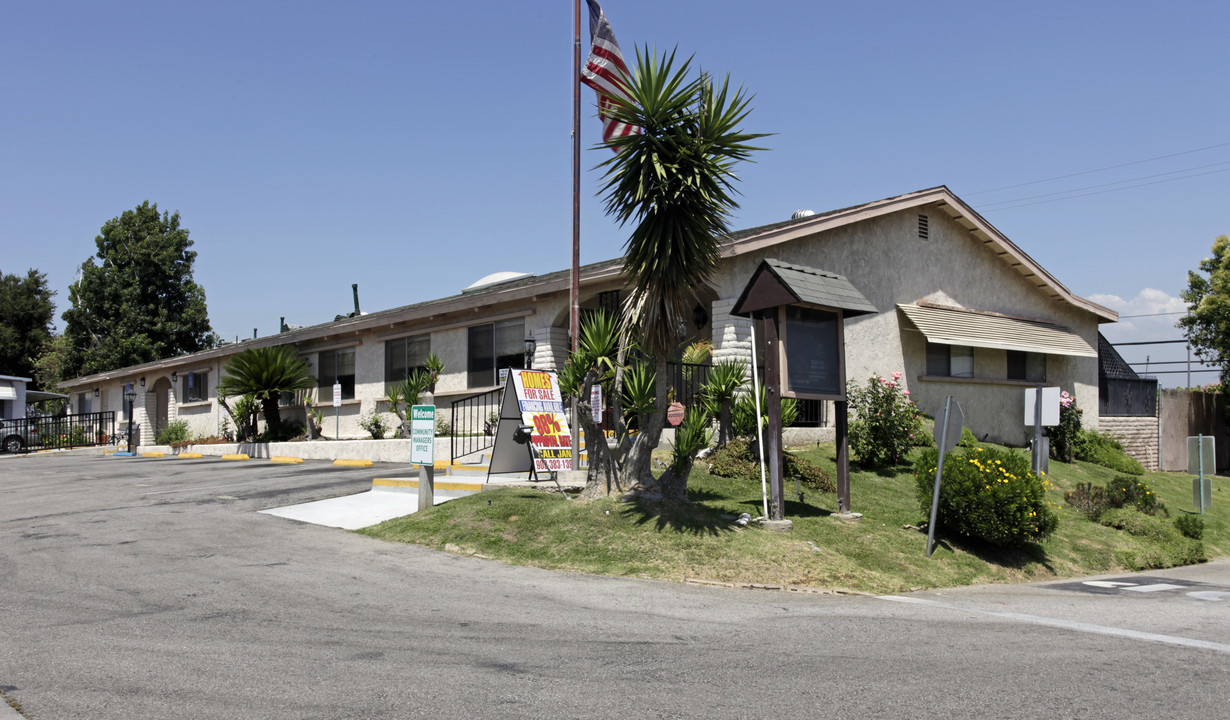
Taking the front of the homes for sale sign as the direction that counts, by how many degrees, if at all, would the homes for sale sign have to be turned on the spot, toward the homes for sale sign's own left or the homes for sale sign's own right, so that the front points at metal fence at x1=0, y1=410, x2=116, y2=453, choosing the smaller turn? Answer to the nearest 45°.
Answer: approximately 135° to the homes for sale sign's own right

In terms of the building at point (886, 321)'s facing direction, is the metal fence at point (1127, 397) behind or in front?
behind

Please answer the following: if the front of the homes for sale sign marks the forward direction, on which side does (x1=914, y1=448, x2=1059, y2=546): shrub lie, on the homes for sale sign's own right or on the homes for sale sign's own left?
on the homes for sale sign's own left
